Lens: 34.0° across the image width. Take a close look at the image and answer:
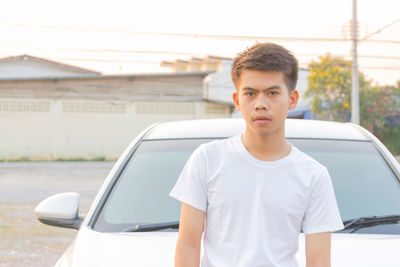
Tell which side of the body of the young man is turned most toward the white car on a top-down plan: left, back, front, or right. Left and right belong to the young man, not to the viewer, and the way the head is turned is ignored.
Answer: back

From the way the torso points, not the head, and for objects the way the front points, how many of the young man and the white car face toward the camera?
2

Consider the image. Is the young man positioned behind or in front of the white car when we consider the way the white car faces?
in front

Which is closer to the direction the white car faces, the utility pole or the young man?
the young man

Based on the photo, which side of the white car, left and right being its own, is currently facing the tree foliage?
back

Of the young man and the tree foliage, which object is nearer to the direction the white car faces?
the young man

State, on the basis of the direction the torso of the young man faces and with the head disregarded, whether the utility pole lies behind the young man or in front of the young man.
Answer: behind

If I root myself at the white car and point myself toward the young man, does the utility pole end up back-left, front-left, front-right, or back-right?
back-left

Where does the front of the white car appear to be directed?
toward the camera

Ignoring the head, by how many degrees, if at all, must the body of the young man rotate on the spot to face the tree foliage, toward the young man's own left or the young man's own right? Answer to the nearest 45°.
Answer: approximately 180°
